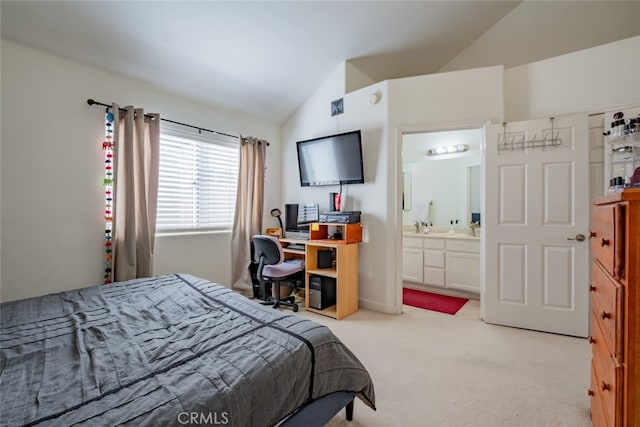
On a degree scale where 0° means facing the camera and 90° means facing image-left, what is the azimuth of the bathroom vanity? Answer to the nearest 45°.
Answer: approximately 45°

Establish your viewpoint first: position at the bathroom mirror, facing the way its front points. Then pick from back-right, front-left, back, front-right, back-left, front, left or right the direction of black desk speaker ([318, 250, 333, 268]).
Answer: front

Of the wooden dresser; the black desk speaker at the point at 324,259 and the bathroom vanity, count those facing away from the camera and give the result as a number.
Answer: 0

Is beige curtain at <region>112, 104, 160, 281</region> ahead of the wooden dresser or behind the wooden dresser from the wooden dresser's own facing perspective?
ahead

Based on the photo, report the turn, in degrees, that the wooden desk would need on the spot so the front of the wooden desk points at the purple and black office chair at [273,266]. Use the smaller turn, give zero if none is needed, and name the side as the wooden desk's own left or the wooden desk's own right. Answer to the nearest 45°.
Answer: approximately 45° to the wooden desk's own right

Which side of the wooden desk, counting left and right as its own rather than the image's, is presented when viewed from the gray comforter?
front

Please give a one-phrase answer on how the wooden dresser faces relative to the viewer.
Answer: facing to the left of the viewer

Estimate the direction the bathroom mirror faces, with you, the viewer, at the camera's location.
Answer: facing the viewer and to the left of the viewer

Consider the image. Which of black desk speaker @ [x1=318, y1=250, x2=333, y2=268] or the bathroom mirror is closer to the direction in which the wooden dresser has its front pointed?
the black desk speaker

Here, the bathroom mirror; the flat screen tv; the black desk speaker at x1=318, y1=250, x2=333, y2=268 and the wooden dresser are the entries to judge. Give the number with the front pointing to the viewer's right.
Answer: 0

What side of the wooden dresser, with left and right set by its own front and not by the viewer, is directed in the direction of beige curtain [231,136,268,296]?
front

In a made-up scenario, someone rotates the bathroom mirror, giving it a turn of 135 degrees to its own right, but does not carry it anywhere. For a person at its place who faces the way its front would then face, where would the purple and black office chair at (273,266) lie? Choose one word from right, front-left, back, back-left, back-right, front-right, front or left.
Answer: back-left

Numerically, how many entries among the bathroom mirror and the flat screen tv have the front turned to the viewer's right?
0
